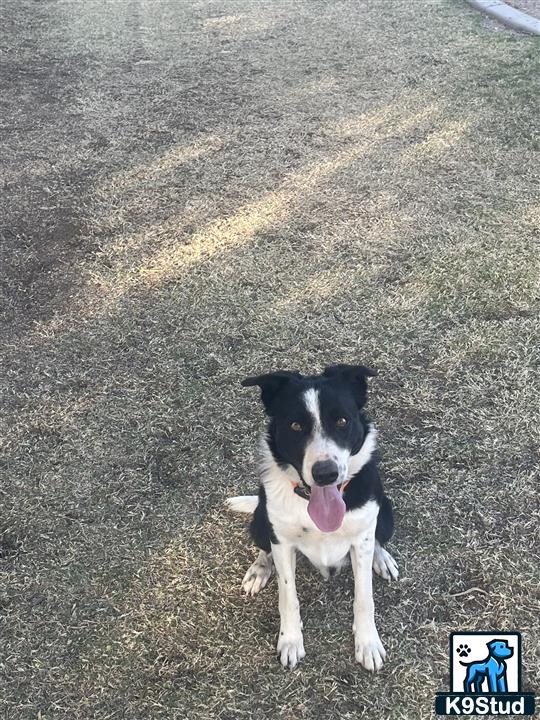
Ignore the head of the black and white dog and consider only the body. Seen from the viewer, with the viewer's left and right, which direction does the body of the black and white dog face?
facing the viewer
